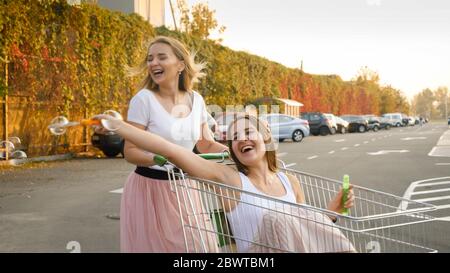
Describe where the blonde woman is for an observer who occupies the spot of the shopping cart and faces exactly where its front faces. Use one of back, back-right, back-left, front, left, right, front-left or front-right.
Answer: back

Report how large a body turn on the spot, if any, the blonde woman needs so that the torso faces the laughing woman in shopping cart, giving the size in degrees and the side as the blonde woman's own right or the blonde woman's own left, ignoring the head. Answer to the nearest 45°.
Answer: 0° — they already face them

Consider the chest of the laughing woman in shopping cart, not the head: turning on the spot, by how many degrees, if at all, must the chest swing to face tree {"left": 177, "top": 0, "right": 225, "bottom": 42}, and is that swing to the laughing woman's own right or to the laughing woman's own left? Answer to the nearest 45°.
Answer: approximately 135° to the laughing woman's own left

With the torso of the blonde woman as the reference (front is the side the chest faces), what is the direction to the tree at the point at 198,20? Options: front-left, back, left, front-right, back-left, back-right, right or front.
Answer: back-left

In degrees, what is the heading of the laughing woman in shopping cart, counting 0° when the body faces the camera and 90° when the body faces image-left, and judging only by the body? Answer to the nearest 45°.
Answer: approximately 315°

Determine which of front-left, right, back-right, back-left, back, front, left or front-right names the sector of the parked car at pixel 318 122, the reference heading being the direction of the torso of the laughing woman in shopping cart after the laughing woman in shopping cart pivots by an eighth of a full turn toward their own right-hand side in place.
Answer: back

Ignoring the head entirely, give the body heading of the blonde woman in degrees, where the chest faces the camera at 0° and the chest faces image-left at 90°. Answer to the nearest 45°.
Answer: approximately 315°
